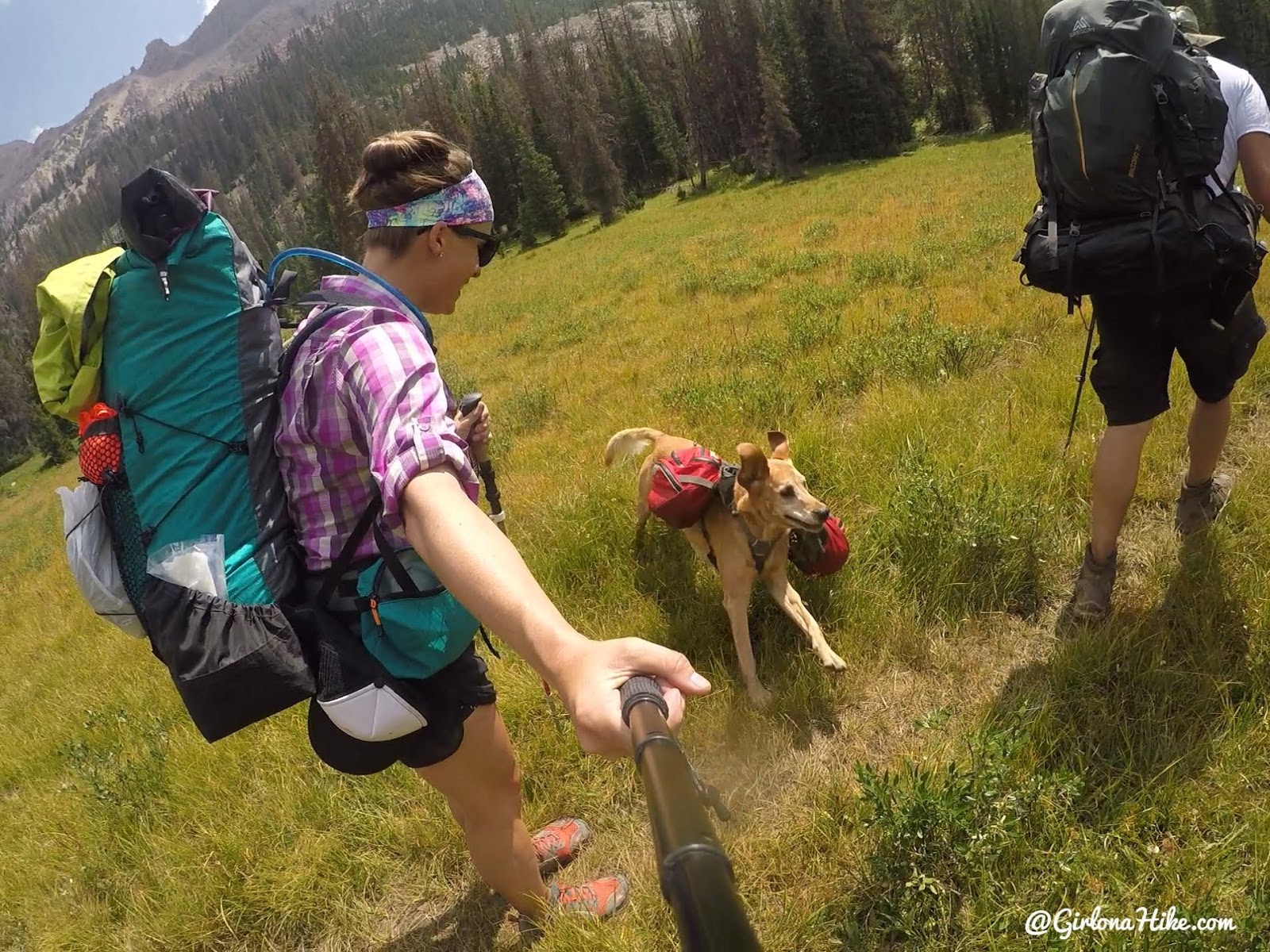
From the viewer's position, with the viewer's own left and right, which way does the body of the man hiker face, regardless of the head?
facing away from the viewer and to the right of the viewer

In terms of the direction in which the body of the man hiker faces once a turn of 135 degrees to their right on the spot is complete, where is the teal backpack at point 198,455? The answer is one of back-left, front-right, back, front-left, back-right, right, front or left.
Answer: front-right

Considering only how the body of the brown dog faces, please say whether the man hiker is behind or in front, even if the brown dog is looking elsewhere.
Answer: in front

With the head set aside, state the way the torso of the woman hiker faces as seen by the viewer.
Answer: to the viewer's right

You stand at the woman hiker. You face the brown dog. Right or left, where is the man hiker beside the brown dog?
right

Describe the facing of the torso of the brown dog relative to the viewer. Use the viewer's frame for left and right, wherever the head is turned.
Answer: facing the viewer and to the right of the viewer
